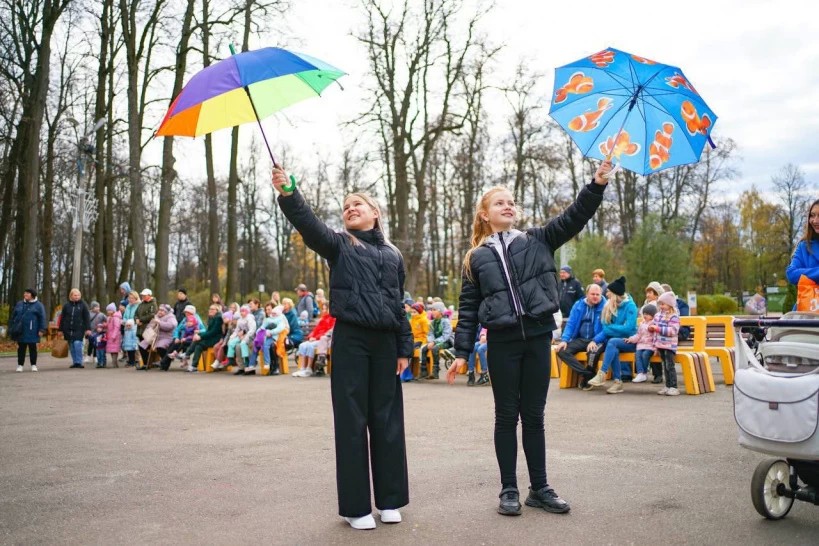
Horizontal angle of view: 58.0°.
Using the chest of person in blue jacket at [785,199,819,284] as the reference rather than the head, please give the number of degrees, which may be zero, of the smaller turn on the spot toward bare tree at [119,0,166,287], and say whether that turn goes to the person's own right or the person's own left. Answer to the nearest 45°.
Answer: approximately 135° to the person's own right

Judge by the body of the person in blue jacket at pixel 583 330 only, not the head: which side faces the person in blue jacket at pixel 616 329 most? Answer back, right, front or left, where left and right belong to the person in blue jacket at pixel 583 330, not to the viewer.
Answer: left

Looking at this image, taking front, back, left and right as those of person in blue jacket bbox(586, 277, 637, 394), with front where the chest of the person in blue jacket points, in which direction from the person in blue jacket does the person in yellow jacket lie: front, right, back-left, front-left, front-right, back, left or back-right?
right

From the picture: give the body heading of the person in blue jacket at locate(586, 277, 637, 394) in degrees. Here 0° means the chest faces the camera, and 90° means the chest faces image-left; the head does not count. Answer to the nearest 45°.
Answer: approximately 45°

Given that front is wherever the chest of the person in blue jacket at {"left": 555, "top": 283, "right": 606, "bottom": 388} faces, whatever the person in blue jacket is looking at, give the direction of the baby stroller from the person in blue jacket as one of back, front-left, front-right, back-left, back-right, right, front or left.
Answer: front-left

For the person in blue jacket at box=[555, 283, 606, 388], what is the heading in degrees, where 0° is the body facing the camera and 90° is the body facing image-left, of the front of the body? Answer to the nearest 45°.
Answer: approximately 45°

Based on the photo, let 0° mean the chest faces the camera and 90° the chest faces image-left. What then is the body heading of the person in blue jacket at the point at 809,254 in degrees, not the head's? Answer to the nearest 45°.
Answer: approximately 0°
